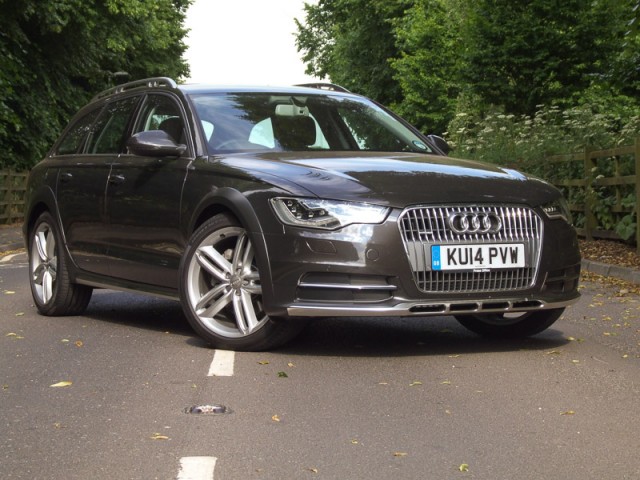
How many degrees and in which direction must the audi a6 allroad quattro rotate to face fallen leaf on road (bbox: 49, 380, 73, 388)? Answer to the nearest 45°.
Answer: approximately 90° to its right

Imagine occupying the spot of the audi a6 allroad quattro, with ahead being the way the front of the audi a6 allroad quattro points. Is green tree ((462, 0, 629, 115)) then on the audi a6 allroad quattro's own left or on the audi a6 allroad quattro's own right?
on the audi a6 allroad quattro's own left

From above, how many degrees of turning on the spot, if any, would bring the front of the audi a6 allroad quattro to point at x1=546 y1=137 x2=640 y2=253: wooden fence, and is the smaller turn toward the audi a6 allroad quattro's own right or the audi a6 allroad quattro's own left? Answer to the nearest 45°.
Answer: approximately 90° to the audi a6 allroad quattro's own left

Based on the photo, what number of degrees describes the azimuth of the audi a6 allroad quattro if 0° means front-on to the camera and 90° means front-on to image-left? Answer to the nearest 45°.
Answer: approximately 315°

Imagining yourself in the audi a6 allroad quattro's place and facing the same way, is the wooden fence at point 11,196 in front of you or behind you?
behind
